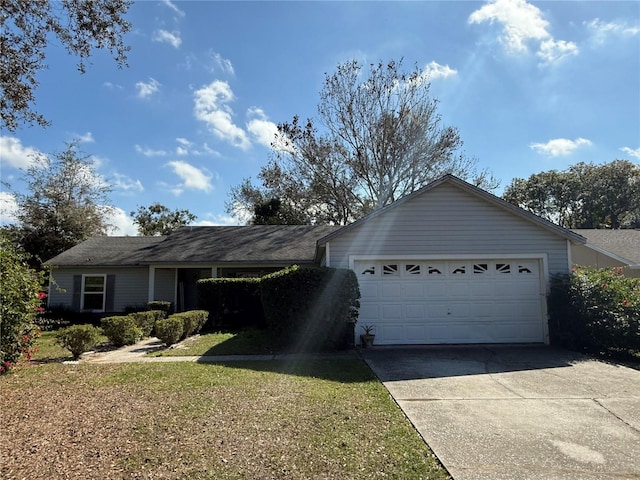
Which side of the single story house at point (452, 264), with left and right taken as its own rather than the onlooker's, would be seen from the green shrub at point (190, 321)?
right

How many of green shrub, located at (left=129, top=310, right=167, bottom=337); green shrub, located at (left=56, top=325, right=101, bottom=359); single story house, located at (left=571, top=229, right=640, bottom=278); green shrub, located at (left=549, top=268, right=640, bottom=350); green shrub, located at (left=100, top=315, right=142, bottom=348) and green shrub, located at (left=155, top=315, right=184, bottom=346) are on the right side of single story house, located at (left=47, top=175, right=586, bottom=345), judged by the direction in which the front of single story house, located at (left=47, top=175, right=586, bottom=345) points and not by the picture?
4

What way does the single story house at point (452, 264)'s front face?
toward the camera

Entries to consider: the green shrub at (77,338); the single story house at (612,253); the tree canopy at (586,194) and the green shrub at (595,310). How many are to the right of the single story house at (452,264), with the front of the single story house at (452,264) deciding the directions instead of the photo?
1

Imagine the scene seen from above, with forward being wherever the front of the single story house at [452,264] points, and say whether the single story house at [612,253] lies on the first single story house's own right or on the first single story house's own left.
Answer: on the first single story house's own left

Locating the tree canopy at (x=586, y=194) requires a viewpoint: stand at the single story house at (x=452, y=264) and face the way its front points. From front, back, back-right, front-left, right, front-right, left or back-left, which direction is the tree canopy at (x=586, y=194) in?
back-left

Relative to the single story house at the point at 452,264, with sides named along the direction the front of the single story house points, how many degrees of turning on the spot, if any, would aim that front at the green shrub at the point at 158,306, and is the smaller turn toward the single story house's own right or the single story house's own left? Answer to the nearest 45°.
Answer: approximately 135° to the single story house's own right

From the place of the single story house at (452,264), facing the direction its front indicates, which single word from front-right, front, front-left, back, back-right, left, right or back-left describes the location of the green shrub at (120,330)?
right
